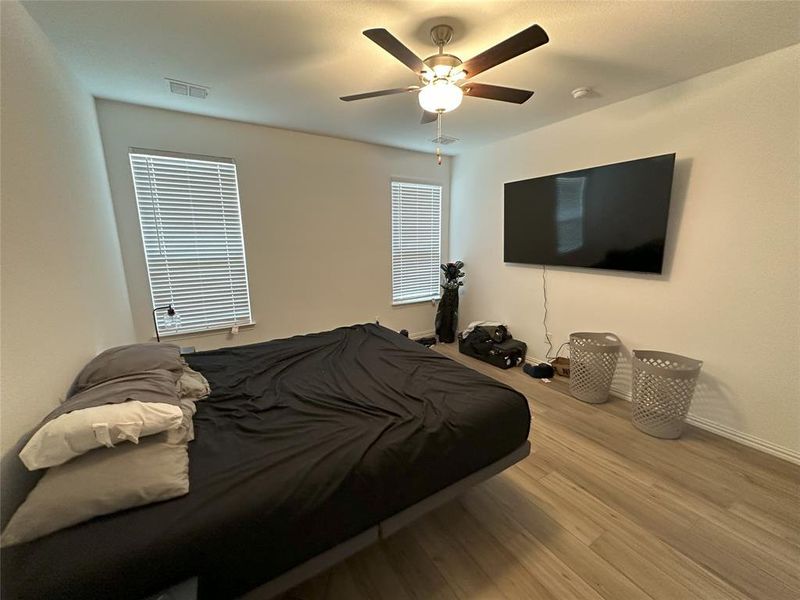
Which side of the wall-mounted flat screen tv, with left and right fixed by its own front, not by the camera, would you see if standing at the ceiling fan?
front

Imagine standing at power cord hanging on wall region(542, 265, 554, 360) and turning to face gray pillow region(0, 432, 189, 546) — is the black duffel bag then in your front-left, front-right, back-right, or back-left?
front-right

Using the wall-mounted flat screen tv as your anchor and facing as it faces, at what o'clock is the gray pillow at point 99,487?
The gray pillow is roughly at 11 o'clock from the wall-mounted flat screen tv.

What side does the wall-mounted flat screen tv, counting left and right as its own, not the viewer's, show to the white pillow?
front

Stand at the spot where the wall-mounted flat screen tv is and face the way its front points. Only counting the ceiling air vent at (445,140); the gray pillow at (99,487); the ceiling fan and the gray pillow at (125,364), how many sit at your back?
0

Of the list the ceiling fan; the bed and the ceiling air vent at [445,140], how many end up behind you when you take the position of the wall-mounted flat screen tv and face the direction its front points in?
0

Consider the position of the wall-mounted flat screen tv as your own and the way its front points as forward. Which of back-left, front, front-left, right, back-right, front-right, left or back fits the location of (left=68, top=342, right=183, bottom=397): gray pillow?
front

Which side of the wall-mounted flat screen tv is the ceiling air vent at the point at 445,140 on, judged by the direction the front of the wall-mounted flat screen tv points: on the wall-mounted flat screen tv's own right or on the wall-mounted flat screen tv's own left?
on the wall-mounted flat screen tv's own right

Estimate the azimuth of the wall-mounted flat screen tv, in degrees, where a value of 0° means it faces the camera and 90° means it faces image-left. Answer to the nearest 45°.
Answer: approximately 45°

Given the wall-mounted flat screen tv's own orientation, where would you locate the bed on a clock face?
The bed is roughly at 11 o'clock from the wall-mounted flat screen tv.
